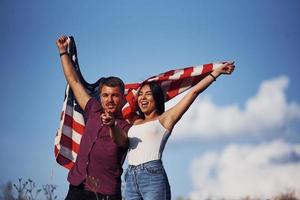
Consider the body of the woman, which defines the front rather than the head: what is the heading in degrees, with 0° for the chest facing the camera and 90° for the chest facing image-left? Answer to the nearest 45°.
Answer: approximately 45°

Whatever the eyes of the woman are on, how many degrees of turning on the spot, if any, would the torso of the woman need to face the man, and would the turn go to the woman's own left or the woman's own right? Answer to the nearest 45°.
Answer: approximately 45° to the woman's own right
